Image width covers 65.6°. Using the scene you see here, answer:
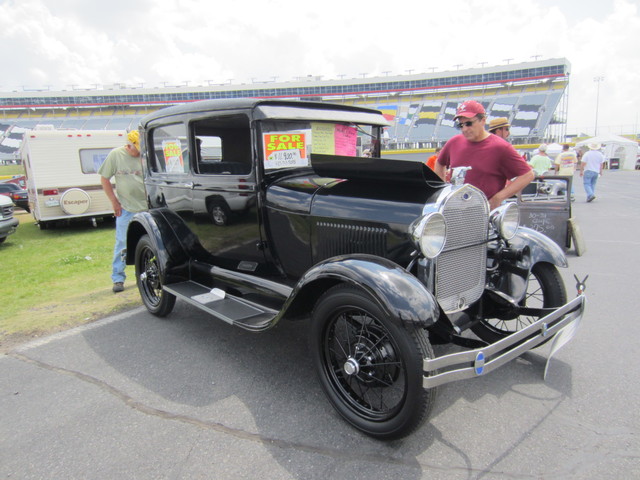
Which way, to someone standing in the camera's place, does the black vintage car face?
facing the viewer and to the right of the viewer

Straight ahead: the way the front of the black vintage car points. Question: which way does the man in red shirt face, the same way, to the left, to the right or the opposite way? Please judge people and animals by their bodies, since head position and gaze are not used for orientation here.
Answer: to the right

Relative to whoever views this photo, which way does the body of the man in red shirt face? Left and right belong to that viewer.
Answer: facing the viewer and to the left of the viewer

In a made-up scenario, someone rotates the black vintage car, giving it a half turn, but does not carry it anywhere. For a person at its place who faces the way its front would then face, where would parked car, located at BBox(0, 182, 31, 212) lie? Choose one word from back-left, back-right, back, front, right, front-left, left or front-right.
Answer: front

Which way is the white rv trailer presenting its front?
away from the camera

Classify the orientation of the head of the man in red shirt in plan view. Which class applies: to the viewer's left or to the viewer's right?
to the viewer's left

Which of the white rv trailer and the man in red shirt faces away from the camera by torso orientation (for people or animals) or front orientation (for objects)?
the white rv trailer
